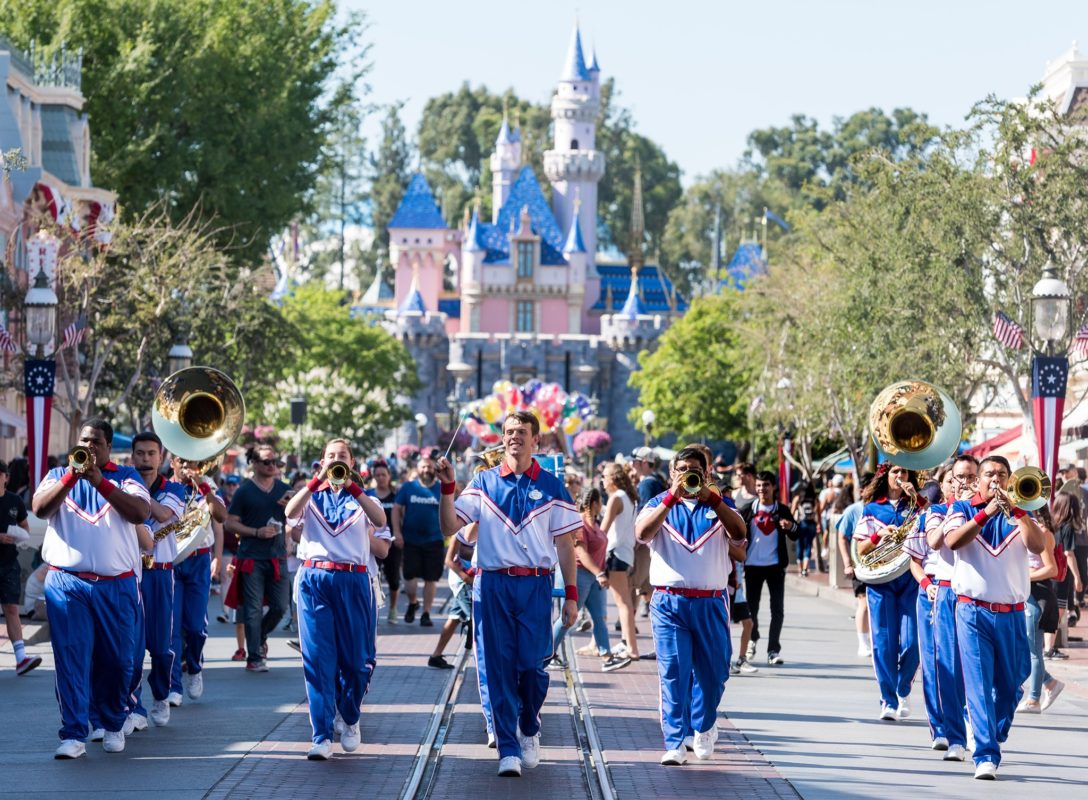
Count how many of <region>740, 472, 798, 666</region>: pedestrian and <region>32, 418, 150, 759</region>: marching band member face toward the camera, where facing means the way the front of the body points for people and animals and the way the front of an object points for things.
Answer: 2

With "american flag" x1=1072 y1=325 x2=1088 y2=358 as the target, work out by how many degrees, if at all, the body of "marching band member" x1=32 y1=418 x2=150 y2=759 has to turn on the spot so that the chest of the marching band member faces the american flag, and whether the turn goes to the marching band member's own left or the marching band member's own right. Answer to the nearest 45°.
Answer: approximately 135° to the marching band member's own left

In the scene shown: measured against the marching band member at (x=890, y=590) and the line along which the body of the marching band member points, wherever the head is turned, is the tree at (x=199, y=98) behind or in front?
behind

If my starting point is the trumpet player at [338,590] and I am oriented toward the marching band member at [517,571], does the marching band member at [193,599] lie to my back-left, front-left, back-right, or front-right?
back-left

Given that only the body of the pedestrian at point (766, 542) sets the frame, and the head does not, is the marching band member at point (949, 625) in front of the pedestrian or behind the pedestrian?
in front

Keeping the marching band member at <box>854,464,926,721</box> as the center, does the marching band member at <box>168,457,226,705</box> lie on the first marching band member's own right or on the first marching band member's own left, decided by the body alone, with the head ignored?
on the first marching band member's own right

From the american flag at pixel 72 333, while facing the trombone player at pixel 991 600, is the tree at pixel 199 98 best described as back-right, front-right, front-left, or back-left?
back-left

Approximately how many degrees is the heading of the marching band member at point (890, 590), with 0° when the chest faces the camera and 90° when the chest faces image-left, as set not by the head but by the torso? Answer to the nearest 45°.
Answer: approximately 0°

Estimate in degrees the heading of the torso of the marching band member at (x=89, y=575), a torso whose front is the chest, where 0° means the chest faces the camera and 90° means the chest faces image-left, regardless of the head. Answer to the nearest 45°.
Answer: approximately 0°

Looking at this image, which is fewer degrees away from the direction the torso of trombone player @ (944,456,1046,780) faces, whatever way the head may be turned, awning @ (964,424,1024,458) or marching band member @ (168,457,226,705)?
the marching band member
